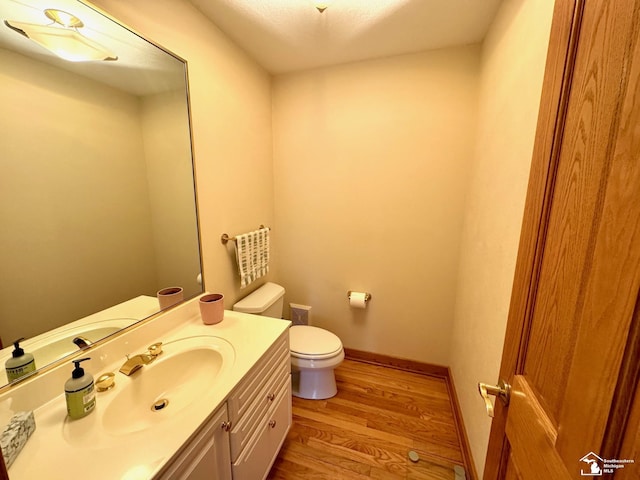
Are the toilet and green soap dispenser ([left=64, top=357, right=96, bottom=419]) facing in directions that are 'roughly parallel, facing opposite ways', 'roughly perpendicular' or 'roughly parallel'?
roughly parallel

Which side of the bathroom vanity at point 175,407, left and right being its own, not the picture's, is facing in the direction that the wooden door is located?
front

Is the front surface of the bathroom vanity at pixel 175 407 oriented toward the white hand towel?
no

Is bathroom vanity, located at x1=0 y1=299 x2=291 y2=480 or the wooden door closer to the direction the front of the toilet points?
the wooden door

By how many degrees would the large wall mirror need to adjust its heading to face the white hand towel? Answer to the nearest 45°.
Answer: approximately 90° to its left

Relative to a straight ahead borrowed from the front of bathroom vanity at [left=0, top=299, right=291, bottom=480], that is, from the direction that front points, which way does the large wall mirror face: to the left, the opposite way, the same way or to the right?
the same way
